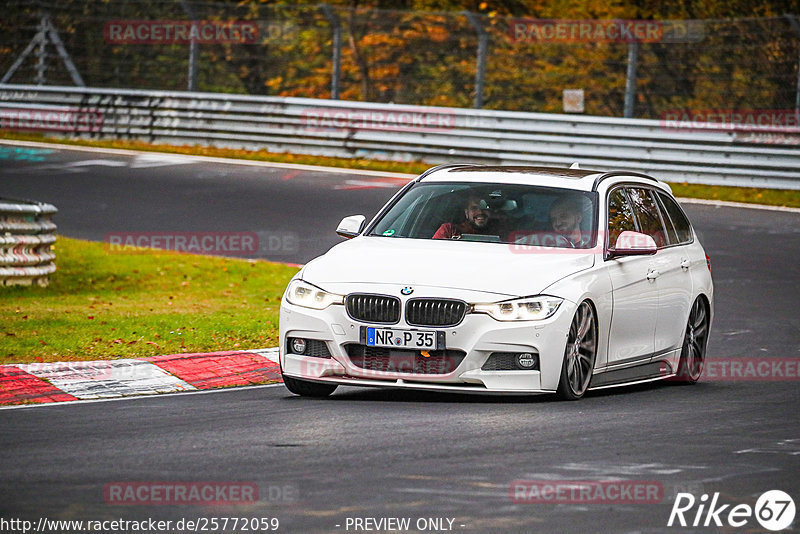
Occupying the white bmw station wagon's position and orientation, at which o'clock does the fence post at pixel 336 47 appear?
The fence post is roughly at 4 o'clock from the white bmw station wagon.

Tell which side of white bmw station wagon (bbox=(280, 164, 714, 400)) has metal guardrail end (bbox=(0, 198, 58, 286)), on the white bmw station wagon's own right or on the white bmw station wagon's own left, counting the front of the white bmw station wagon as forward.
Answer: on the white bmw station wagon's own right

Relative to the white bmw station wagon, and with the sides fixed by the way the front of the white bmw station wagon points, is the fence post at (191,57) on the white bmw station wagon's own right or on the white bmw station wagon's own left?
on the white bmw station wagon's own right

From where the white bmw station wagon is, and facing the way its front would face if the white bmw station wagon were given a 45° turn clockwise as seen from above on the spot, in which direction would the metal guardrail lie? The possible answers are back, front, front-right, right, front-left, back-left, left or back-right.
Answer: right

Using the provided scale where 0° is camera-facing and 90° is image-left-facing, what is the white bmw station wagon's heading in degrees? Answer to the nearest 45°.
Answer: approximately 45°

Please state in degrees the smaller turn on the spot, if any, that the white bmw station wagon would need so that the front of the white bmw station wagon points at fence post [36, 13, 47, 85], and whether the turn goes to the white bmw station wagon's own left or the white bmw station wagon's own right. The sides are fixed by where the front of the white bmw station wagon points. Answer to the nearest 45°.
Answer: approximately 90° to the white bmw station wagon's own right

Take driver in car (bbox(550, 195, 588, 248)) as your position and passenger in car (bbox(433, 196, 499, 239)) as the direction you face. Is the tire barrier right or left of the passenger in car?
right

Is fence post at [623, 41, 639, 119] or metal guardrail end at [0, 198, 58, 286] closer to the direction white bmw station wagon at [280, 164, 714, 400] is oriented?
the metal guardrail end

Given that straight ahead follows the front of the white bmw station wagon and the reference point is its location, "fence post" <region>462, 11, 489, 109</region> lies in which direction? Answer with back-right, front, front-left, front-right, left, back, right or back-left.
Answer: back-right
